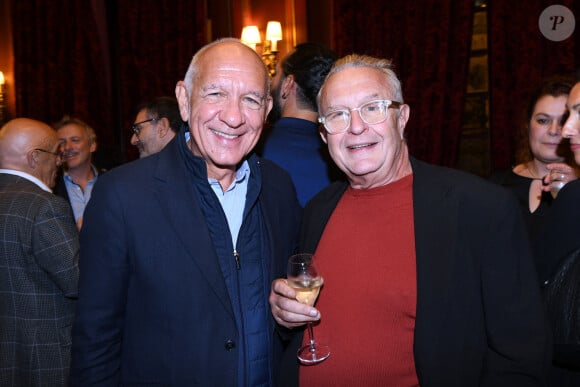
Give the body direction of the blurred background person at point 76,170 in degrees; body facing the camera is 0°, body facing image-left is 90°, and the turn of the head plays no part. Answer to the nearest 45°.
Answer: approximately 45°

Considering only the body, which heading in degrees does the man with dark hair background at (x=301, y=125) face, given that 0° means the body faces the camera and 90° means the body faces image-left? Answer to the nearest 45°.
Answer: approximately 135°

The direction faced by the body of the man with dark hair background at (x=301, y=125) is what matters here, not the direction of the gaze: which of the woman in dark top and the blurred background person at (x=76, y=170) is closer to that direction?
the blurred background person

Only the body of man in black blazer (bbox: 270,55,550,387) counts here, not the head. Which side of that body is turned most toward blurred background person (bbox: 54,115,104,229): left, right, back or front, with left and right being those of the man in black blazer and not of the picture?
right

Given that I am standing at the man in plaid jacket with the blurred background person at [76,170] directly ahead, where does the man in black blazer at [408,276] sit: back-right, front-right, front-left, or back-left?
back-right

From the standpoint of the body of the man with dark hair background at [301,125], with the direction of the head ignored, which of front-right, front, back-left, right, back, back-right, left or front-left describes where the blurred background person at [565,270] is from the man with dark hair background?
back
